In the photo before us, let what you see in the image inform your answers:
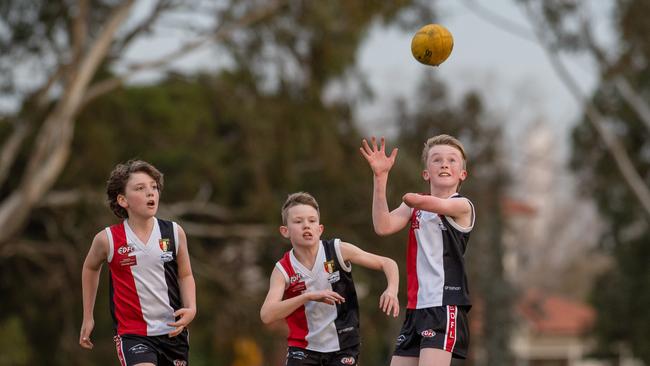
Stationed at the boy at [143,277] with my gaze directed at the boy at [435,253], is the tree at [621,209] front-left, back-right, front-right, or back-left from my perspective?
front-left

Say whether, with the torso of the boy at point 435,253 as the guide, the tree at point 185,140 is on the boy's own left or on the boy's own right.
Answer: on the boy's own right

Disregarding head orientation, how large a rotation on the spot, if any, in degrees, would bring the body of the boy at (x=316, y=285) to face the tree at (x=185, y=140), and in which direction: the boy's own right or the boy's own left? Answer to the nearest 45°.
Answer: approximately 180°

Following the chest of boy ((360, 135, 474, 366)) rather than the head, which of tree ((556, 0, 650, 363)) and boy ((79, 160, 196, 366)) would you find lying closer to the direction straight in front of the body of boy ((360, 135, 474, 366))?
the boy

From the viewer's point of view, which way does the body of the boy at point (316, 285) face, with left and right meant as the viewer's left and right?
facing the viewer

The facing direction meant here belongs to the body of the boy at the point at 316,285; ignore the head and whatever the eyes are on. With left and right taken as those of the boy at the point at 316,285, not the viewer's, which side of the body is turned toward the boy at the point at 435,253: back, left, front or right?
left

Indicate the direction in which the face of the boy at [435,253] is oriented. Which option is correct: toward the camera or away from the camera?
toward the camera

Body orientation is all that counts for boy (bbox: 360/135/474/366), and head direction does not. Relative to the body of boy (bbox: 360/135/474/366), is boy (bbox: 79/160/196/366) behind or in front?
in front

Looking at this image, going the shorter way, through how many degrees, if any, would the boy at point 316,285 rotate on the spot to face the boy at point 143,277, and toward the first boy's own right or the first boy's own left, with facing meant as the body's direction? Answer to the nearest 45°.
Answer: approximately 90° to the first boy's own right

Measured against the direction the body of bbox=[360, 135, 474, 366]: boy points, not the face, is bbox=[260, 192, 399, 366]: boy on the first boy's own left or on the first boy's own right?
on the first boy's own right

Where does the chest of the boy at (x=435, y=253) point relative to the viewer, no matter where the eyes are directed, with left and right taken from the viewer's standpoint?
facing the viewer and to the left of the viewer

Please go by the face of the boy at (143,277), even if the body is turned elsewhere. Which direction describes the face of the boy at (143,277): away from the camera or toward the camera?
toward the camera
